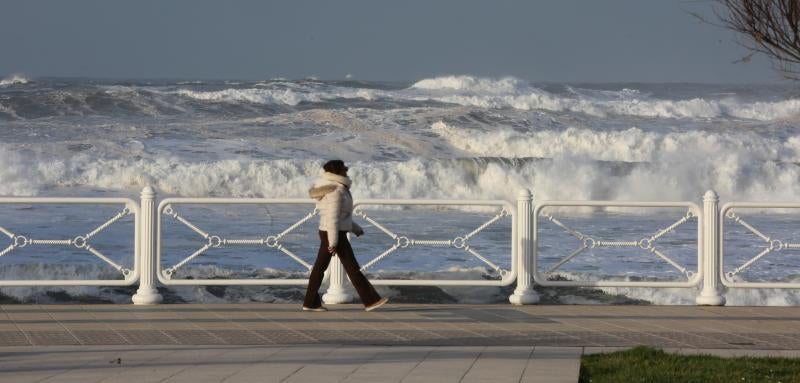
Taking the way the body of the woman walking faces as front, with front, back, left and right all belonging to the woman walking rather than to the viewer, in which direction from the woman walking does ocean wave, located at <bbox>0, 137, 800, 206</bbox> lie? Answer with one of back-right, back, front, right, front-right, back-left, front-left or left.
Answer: left

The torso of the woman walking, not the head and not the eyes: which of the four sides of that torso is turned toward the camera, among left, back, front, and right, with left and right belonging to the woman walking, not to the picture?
right

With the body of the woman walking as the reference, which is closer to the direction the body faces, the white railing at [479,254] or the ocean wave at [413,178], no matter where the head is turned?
the white railing
